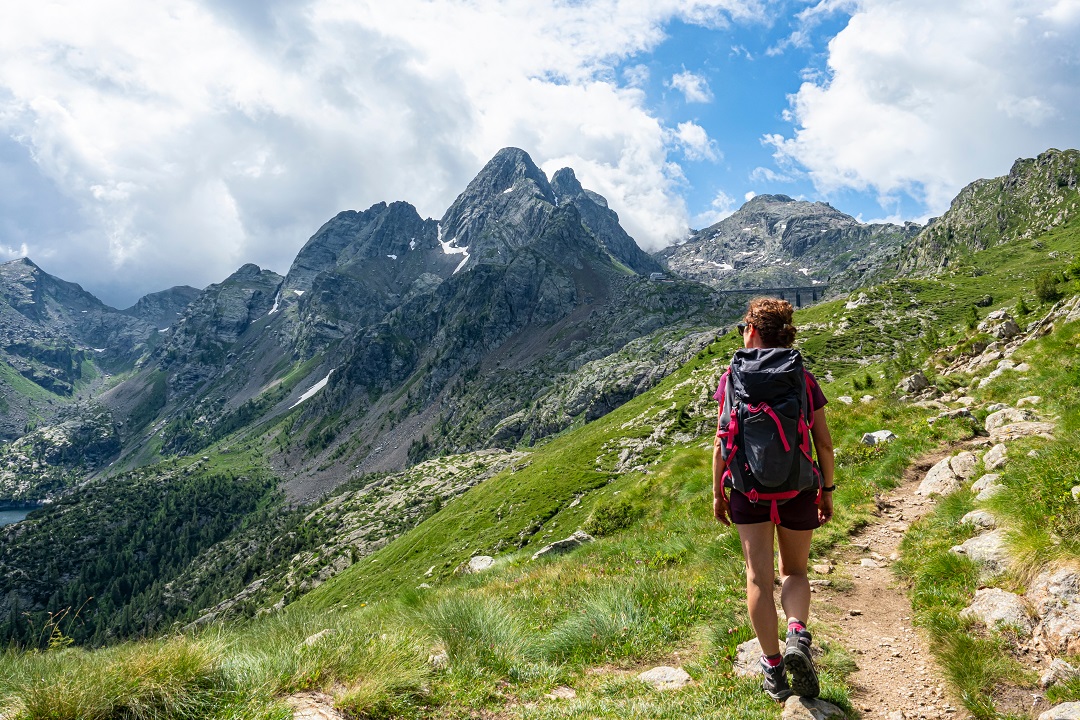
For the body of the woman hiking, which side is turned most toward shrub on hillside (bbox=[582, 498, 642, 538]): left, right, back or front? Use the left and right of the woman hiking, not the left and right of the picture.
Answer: front

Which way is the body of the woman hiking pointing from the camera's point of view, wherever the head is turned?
away from the camera

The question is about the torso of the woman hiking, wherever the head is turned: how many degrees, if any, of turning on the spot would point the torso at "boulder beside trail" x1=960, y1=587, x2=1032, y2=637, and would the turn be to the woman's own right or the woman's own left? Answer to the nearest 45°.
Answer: approximately 45° to the woman's own right

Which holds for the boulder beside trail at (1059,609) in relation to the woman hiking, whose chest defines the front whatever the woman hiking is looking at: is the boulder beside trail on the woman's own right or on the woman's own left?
on the woman's own right

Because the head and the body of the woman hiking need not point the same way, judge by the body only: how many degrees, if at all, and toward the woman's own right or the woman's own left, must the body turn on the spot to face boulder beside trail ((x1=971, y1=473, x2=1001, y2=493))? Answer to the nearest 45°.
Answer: approximately 45° to the woman's own right

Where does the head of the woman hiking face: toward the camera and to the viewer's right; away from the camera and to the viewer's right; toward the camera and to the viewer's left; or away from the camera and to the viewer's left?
away from the camera and to the viewer's left

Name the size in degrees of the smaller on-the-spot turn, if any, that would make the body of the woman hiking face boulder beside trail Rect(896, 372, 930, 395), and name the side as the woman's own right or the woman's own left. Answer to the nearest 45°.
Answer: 0° — they already face it

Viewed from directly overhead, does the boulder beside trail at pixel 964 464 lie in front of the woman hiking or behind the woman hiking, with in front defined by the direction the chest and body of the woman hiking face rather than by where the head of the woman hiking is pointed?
in front

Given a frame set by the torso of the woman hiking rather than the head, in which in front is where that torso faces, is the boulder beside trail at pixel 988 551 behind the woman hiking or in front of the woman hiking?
in front

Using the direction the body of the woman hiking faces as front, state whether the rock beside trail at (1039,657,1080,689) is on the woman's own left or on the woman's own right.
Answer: on the woman's own right

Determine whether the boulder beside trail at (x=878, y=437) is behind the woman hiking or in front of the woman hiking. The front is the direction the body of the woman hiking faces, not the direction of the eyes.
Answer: in front

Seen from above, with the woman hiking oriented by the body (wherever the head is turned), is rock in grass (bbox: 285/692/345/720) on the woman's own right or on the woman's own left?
on the woman's own left
